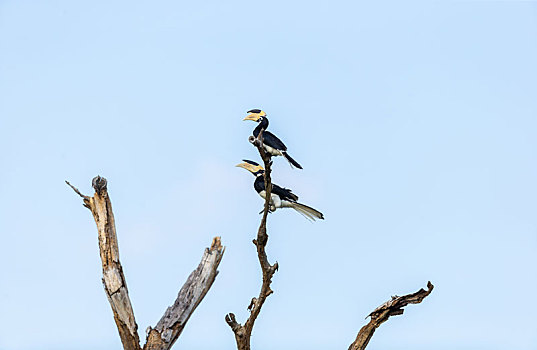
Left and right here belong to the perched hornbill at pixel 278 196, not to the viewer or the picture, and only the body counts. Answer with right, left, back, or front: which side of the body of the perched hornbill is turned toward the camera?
left

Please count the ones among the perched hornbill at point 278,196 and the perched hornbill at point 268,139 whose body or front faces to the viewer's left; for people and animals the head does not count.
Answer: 2

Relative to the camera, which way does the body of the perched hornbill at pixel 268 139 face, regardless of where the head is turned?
to the viewer's left

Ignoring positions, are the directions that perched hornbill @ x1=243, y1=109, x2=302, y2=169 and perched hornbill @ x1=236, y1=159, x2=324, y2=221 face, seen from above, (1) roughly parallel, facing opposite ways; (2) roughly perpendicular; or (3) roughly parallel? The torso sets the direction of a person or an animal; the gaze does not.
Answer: roughly parallel

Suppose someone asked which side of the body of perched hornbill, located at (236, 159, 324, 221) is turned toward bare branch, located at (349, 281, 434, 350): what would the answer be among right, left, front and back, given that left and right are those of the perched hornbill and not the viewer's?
back
